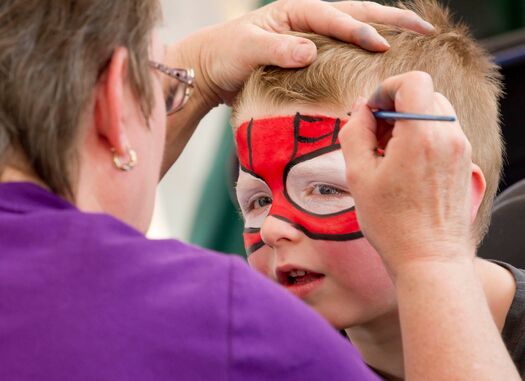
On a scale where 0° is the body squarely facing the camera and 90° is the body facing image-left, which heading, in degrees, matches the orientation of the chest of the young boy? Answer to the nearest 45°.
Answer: approximately 45°
